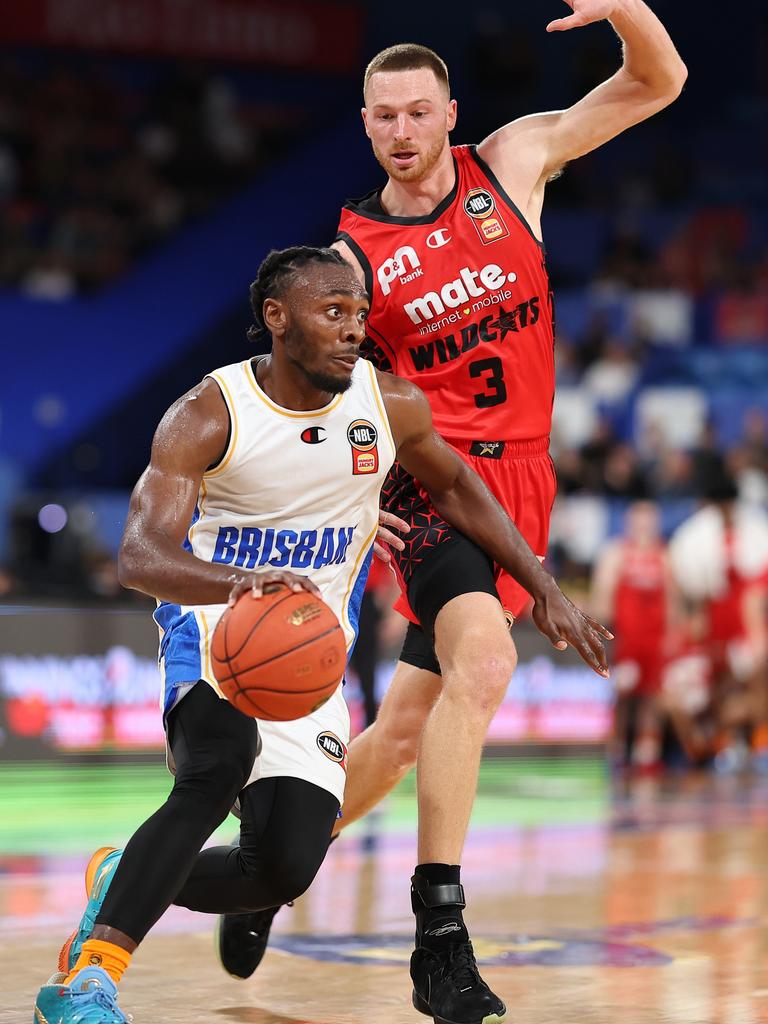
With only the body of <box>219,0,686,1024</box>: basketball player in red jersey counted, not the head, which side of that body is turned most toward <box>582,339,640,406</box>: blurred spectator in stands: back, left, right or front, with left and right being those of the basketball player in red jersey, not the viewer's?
back

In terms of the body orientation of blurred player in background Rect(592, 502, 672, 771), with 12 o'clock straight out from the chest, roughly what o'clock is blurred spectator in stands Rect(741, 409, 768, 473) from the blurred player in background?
The blurred spectator in stands is roughly at 7 o'clock from the blurred player in background.

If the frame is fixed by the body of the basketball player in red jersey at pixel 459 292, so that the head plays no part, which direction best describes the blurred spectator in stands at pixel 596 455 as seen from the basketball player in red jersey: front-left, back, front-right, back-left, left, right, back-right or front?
back

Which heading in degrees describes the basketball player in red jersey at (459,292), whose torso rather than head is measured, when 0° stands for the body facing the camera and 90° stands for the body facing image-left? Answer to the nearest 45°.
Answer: approximately 0°
